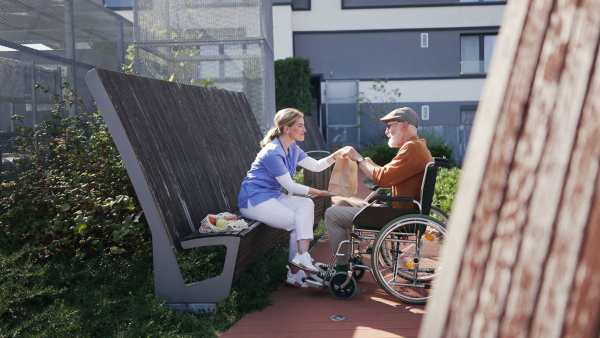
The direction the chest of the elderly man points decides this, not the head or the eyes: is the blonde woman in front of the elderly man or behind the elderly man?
in front

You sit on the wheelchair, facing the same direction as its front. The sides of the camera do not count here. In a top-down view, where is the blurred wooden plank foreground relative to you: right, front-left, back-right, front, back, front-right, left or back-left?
left

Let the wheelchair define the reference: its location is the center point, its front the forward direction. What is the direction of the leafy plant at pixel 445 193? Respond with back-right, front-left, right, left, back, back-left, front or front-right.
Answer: right

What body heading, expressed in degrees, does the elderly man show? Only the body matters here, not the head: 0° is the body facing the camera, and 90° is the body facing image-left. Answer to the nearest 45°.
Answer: approximately 90°

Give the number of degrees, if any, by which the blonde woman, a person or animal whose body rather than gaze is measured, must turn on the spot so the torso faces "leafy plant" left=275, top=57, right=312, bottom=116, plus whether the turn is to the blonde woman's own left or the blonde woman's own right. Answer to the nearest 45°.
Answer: approximately 90° to the blonde woman's own left

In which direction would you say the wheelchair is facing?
to the viewer's left

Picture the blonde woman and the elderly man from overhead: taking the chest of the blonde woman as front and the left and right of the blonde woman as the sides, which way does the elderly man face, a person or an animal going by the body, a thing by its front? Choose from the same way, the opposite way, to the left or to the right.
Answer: the opposite way

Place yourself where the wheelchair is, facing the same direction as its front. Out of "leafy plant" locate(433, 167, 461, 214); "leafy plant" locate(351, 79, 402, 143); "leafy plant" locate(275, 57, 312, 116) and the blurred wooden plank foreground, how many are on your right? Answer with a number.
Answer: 3

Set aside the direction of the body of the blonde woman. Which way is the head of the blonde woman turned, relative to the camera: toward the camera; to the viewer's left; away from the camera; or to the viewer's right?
to the viewer's right

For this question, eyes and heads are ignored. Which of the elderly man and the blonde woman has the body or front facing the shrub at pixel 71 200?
the elderly man

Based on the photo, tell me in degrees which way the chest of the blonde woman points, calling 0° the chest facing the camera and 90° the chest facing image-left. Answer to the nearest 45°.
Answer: approximately 270°
